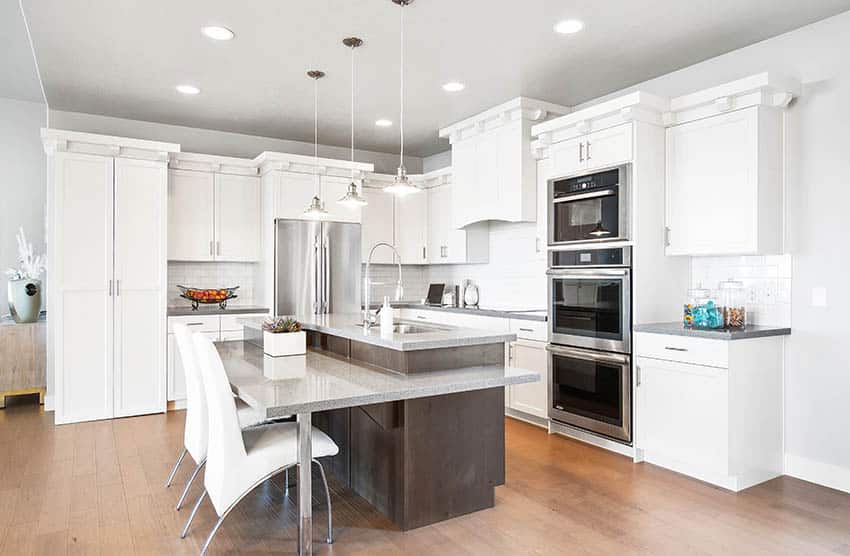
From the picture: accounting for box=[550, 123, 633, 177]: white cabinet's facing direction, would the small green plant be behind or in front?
in front

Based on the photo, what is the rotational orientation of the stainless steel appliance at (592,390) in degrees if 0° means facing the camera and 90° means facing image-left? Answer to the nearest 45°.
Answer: approximately 45°

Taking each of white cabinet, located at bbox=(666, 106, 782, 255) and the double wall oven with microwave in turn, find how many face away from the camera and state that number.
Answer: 0

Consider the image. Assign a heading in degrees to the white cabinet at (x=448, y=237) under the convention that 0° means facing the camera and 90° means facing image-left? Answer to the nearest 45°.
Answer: approximately 45°

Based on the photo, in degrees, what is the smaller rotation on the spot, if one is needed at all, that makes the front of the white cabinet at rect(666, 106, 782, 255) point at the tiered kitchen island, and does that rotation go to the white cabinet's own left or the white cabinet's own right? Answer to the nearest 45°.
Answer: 0° — it already faces it

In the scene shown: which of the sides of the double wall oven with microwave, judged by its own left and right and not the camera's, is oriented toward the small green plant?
front

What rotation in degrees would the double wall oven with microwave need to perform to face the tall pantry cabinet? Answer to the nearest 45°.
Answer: approximately 45° to its right

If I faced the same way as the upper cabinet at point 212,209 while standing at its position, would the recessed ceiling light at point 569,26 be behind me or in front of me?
in front

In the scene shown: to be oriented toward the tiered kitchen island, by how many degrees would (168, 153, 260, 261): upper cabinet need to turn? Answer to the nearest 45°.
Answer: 0° — it already faces it

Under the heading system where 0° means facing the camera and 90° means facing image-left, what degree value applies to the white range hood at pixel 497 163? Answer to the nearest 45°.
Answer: approximately 45°

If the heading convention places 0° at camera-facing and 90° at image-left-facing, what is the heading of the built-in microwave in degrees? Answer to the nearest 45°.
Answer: approximately 45°
